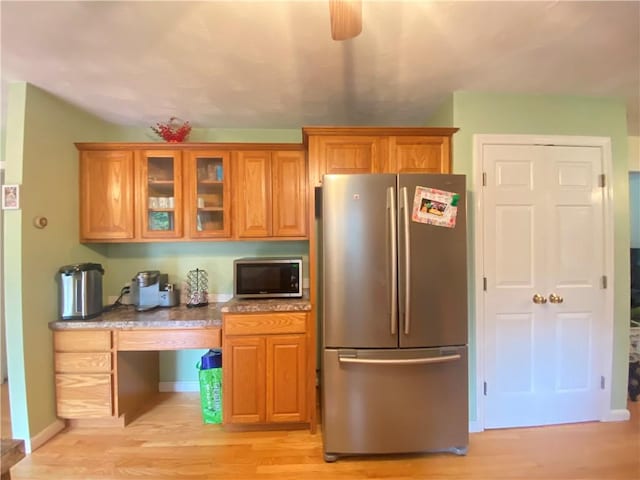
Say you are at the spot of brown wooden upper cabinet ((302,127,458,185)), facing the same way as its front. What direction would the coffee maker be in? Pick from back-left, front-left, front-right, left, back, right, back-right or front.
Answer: right

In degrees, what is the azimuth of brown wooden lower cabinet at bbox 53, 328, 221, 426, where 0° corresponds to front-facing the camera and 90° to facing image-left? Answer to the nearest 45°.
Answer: approximately 0°

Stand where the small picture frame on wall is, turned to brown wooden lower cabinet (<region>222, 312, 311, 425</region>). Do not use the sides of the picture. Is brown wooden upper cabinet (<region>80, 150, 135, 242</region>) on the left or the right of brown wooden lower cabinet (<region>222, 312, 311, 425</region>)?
left

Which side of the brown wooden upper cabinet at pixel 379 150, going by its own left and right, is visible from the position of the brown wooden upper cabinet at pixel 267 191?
right

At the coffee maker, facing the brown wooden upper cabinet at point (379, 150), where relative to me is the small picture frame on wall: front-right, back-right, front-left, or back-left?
back-right
